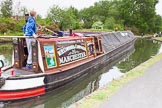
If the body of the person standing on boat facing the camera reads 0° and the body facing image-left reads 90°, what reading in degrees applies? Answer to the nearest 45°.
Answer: approximately 270°

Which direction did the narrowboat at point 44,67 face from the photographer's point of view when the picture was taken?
facing away from the viewer and to the right of the viewer
